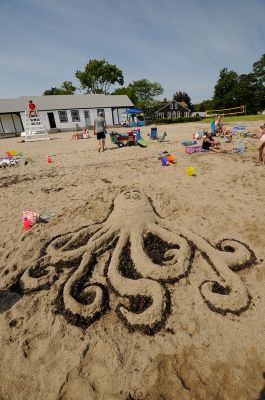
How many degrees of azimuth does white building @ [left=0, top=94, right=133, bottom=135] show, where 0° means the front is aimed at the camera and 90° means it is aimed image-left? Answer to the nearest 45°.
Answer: approximately 0°

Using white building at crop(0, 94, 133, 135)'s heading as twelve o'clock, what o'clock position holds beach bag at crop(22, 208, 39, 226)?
The beach bag is roughly at 12 o'clock from the white building.

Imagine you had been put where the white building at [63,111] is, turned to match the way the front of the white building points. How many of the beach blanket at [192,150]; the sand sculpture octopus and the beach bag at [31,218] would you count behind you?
0

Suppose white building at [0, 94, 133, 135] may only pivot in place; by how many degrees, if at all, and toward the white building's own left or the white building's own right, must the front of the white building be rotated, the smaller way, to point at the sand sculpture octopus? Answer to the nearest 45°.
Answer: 0° — it already faces it

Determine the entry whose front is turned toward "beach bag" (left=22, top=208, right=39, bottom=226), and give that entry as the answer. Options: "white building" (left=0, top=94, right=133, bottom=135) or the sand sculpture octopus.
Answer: the white building

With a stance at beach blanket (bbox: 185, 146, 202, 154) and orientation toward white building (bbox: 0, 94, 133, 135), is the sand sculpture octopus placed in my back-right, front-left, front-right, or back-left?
back-left

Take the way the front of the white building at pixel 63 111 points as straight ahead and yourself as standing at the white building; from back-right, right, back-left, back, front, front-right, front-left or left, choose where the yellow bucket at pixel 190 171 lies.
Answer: front
